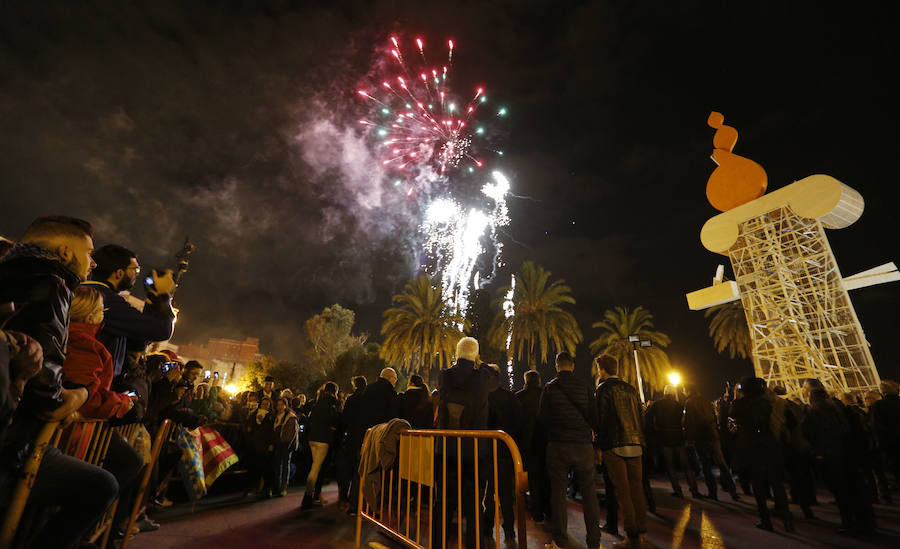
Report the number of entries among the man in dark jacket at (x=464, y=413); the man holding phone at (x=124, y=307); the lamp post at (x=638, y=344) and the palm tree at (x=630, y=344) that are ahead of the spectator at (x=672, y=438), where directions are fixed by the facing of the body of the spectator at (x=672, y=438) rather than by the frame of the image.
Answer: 2

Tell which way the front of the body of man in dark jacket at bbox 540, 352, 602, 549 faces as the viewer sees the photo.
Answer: away from the camera

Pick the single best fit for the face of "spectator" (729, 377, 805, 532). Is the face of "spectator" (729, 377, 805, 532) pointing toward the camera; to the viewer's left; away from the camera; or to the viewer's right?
away from the camera

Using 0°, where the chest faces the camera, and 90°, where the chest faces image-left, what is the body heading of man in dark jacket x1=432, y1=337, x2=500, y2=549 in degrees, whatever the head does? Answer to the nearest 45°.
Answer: approximately 180°

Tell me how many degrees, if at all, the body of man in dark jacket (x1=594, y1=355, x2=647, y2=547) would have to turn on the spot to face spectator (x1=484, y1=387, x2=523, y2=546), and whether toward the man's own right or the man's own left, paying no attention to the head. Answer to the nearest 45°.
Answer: approximately 45° to the man's own left

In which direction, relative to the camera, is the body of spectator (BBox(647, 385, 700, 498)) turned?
away from the camera

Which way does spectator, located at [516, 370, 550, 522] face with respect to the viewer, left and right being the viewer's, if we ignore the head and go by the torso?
facing away from the viewer

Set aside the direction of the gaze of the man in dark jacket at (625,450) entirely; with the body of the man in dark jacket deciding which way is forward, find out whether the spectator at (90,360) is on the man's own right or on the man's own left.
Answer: on the man's own left

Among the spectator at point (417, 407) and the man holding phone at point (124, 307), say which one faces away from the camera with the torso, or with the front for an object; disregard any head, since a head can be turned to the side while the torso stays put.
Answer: the spectator

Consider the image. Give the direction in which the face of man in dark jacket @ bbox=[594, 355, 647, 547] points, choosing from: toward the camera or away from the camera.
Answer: away from the camera

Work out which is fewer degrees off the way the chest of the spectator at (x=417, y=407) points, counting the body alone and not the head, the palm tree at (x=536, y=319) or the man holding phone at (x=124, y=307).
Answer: the palm tree

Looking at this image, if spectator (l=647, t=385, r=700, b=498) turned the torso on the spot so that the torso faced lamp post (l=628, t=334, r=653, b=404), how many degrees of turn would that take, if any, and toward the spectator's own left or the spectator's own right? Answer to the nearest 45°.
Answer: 0° — they already face it

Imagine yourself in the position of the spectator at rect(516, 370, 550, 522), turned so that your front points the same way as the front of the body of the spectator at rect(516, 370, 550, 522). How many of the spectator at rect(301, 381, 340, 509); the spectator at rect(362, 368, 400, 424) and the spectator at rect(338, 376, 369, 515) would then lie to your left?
3

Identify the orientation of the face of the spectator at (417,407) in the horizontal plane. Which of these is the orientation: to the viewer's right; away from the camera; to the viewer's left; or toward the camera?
away from the camera

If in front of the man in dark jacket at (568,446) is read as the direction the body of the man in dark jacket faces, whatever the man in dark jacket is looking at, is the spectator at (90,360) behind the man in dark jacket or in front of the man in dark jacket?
behind

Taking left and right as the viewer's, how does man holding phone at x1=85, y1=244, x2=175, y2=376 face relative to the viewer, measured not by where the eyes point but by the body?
facing to the right of the viewer
